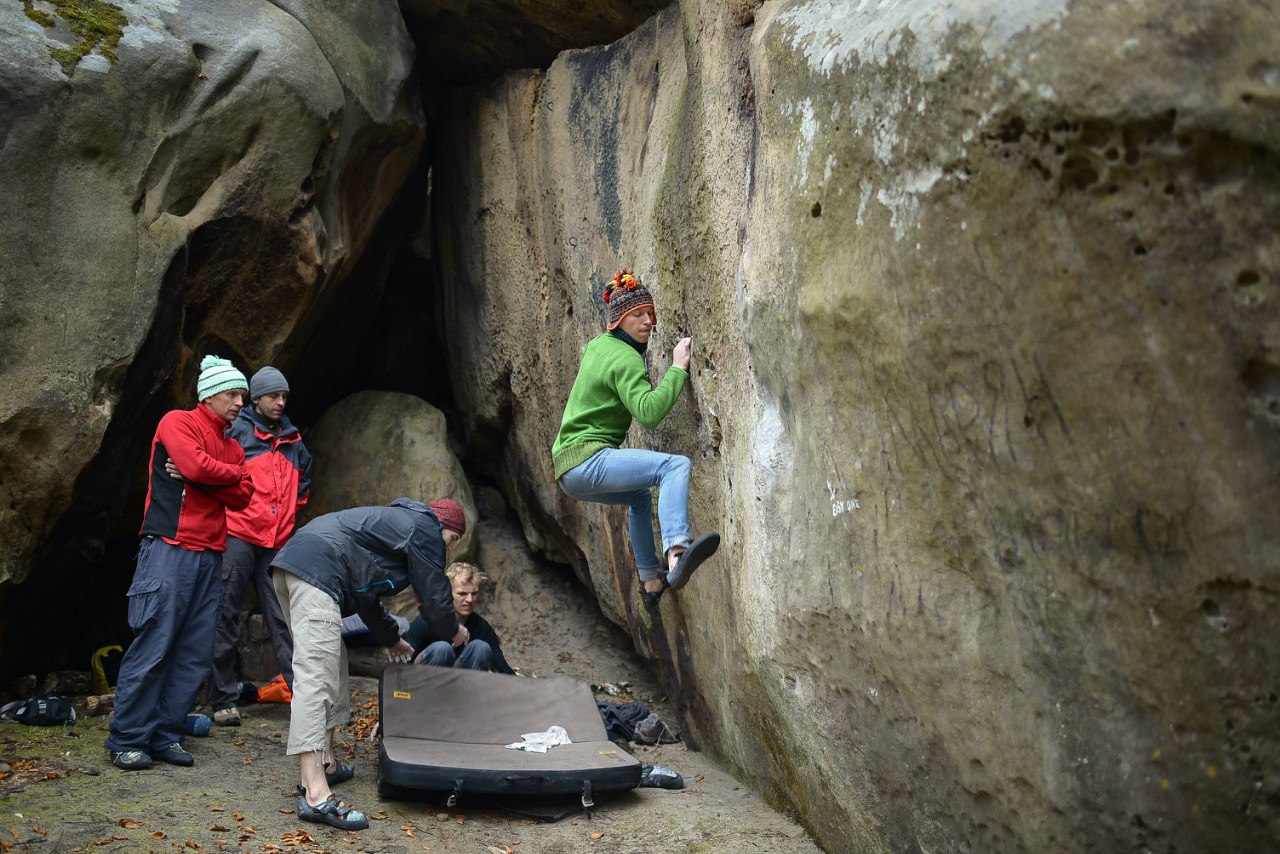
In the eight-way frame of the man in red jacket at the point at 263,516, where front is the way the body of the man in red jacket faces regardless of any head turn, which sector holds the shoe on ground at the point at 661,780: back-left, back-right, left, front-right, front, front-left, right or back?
front

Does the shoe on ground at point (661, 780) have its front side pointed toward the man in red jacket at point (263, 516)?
no

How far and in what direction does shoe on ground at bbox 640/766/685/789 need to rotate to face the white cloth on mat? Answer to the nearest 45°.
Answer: approximately 180°

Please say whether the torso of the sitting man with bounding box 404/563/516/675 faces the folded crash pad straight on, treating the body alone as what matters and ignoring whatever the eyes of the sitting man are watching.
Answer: yes

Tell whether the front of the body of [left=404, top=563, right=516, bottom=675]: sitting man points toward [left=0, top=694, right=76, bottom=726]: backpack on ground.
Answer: no

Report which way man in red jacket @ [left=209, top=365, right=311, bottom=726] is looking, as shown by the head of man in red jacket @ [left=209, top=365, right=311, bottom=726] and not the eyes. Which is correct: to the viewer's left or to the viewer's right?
to the viewer's right

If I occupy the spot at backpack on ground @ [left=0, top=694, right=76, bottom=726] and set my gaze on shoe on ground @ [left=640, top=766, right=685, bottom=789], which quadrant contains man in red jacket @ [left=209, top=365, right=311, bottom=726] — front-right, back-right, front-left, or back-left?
front-left

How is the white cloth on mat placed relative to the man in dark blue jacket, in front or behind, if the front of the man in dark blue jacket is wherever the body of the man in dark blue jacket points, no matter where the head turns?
in front

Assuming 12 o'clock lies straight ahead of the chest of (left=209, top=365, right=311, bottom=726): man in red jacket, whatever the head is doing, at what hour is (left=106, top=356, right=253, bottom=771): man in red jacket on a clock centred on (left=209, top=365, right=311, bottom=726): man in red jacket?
(left=106, top=356, right=253, bottom=771): man in red jacket is roughly at 2 o'clock from (left=209, top=365, right=311, bottom=726): man in red jacket.

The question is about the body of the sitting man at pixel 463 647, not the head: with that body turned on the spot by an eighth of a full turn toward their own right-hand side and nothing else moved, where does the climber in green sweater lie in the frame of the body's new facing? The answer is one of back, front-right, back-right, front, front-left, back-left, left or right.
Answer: left

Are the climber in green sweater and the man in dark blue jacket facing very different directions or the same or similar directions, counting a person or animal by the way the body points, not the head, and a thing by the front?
same or similar directions

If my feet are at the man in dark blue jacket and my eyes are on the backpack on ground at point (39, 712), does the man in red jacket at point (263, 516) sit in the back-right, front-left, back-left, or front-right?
front-right

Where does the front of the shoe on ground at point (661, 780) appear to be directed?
to the viewer's right

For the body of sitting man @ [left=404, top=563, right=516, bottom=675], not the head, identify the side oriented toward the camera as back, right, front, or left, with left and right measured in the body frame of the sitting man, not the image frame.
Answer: front

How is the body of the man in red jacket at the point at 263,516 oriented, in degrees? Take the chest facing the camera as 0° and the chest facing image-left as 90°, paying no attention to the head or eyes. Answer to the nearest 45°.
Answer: approximately 315°

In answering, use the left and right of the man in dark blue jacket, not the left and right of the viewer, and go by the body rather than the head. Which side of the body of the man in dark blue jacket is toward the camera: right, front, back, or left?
right

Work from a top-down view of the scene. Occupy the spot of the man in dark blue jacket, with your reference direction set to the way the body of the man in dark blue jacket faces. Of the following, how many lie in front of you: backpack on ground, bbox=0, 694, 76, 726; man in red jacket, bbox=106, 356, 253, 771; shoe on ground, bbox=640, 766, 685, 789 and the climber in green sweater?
2

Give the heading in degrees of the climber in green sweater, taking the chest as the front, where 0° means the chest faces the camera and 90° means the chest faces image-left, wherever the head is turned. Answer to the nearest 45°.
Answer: approximately 270°

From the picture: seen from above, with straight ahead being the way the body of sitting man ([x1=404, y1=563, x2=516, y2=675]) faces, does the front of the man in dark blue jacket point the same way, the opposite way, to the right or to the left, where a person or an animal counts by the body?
to the left

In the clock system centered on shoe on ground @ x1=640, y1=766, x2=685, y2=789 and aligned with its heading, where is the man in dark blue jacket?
The man in dark blue jacket is roughly at 5 o'clock from the shoe on ground.

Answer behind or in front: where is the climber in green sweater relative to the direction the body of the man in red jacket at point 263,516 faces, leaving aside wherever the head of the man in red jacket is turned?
in front

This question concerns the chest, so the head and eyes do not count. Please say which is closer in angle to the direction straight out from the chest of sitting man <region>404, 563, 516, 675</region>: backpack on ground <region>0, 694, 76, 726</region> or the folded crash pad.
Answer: the folded crash pad
